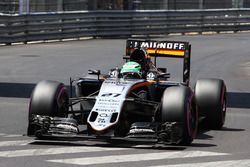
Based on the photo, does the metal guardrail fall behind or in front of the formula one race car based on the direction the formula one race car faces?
behind

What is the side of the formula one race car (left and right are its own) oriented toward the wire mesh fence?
back

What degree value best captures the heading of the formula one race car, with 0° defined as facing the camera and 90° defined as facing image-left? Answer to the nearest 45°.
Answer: approximately 0°
